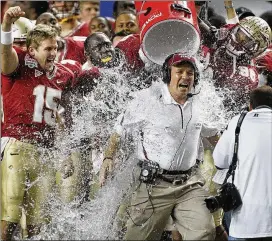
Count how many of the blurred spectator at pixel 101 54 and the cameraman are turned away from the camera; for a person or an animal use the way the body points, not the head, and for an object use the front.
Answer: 1

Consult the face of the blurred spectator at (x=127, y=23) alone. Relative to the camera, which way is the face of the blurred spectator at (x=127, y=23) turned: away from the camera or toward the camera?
toward the camera

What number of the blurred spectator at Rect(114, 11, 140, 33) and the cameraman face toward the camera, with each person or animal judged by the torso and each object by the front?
1

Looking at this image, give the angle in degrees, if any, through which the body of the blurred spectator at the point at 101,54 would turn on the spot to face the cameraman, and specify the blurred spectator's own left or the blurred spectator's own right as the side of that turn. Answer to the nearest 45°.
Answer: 0° — they already face them

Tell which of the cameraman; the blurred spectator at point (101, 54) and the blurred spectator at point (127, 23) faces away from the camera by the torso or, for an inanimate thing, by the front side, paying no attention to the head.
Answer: the cameraman

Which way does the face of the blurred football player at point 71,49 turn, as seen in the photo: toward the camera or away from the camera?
toward the camera

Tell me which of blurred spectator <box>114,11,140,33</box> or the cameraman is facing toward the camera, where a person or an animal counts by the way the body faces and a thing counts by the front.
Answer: the blurred spectator

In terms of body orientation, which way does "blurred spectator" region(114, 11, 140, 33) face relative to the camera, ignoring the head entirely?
toward the camera

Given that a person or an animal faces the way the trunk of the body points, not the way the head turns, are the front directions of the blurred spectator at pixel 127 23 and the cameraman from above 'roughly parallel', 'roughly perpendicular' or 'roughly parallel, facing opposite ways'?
roughly parallel, facing opposite ways

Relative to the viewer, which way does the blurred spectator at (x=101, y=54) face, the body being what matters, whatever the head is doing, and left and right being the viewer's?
facing the viewer and to the right of the viewer

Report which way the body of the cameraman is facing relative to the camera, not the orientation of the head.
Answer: away from the camera
